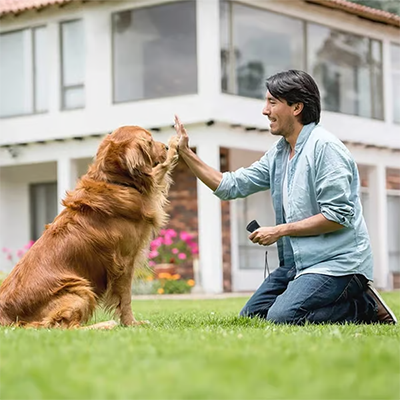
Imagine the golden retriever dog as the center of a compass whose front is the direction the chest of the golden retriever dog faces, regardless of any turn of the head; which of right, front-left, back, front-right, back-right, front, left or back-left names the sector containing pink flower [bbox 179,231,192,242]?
left

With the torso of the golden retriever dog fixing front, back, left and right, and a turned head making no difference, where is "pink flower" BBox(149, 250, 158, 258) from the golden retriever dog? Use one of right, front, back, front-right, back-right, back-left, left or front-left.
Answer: left

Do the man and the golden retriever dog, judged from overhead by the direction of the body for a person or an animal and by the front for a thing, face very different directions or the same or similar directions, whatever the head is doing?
very different directions

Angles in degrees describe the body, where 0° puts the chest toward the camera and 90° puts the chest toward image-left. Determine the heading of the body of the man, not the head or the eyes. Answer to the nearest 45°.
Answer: approximately 90°

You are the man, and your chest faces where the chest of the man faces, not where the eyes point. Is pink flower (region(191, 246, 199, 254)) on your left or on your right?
on your right

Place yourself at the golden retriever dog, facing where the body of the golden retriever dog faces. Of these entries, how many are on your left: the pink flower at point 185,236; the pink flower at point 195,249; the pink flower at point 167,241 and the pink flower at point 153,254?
4

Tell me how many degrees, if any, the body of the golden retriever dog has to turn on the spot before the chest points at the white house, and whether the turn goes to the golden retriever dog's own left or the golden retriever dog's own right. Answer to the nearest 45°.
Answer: approximately 90° to the golden retriever dog's own left

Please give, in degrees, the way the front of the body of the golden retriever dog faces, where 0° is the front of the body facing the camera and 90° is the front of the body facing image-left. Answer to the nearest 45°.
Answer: approximately 270°

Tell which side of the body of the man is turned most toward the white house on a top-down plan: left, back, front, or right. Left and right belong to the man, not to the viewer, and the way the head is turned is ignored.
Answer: right

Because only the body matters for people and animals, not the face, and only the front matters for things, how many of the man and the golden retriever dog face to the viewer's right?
1

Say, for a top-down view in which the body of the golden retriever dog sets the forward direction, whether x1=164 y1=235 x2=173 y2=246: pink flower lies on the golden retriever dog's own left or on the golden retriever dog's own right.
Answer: on the golden retriever dog's own left

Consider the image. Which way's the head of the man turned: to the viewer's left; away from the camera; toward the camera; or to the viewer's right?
to the viewer's left

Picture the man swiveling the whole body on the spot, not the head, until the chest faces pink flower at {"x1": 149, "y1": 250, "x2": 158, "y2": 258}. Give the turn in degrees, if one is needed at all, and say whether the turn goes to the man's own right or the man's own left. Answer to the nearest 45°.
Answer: approximately 90° to the man's own right
